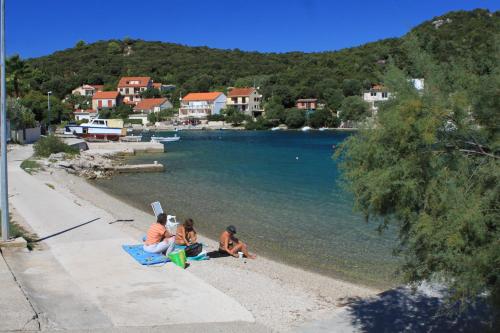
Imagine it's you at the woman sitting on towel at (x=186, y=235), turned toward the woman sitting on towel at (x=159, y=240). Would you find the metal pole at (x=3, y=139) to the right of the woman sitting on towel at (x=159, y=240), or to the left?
right

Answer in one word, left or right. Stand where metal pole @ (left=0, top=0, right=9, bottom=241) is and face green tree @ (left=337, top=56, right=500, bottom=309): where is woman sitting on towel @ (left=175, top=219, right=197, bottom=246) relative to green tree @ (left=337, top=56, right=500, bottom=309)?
left

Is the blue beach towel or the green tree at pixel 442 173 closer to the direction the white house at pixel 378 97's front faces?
the green tree

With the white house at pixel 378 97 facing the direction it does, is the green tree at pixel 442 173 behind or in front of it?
in front

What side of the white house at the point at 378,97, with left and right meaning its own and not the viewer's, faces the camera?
front
